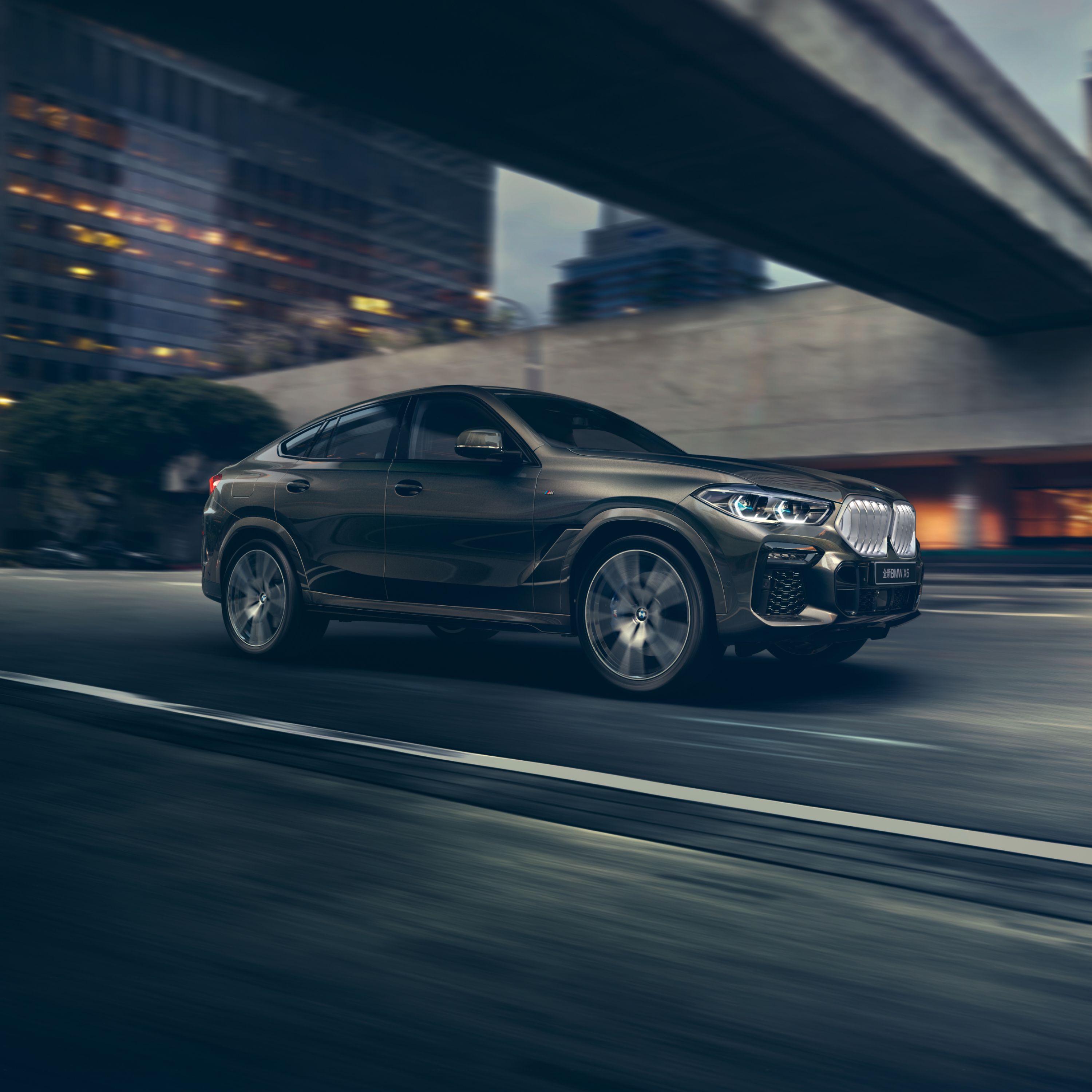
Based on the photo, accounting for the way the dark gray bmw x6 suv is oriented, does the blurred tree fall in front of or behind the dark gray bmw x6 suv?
behind

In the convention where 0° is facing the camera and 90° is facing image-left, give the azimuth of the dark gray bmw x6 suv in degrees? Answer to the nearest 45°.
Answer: approximately 315°

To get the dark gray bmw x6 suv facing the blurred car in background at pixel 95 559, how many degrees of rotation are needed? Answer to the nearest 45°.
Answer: approximately 180°

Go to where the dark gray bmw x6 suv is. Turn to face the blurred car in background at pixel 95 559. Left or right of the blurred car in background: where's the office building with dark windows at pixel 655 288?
right

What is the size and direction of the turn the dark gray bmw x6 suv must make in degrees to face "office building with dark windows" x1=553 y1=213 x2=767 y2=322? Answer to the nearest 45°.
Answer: approximately 135° to its left
